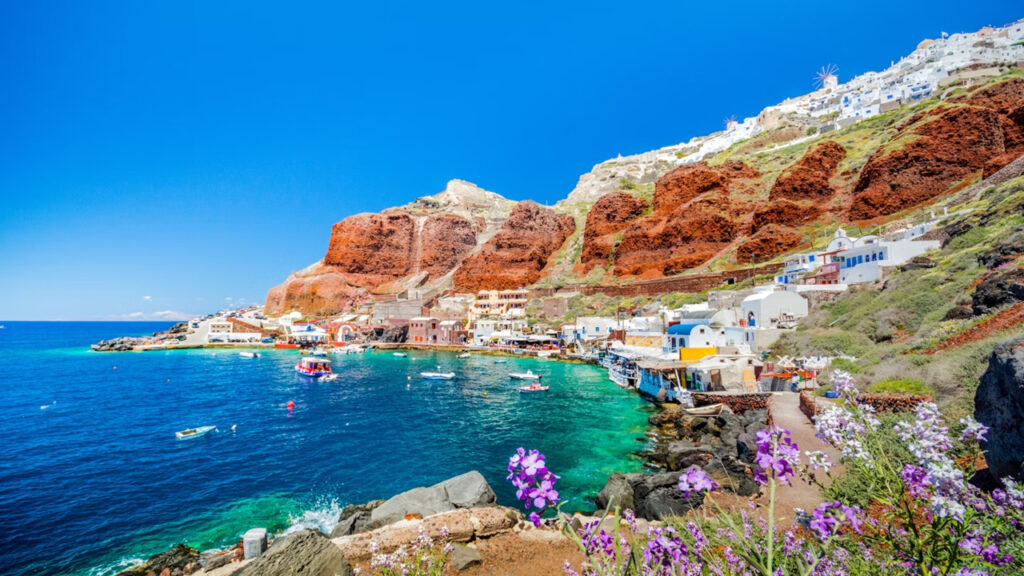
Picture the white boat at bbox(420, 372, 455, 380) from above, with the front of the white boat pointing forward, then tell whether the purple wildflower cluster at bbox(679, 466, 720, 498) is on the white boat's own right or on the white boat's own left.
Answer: on the white boat's own left

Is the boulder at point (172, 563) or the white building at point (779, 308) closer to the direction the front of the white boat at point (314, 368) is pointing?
the boulder

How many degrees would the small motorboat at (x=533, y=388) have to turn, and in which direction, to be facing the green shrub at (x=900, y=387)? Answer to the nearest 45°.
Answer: approximately 135° to its left

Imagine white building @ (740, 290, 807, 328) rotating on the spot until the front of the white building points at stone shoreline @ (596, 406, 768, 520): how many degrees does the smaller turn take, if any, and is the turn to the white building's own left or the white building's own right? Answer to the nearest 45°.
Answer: approximately 45° to the white building's own left

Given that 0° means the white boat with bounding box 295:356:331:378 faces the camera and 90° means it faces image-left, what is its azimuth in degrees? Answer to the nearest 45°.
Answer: approximately 90°

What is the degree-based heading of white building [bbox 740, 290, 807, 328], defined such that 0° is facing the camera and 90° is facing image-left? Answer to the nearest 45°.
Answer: approximately 45°

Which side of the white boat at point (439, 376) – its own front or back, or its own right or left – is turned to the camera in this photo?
left

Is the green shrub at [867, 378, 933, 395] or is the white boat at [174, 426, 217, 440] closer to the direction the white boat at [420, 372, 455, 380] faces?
the white boat

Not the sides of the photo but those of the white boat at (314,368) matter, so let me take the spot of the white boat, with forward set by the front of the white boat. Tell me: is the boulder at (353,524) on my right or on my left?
on my left

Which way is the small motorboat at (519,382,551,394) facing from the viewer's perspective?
to the viewer's left
